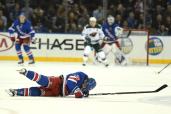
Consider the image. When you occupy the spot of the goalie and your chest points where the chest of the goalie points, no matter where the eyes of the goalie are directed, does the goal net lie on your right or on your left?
on your left

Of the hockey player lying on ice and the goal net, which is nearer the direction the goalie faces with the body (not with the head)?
the hockey player lying on ice

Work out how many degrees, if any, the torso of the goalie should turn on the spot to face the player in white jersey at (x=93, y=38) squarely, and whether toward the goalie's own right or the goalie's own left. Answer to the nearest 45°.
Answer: approximately 45° to the goalie's own right

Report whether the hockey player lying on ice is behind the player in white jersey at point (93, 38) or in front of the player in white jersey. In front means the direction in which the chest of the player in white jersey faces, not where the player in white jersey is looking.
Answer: in front

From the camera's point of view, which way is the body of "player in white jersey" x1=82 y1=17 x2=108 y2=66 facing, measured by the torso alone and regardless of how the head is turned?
toward the camera

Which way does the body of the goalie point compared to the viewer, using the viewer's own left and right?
facing the viewer

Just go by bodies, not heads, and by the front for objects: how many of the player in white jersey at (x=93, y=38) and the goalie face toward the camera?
2
